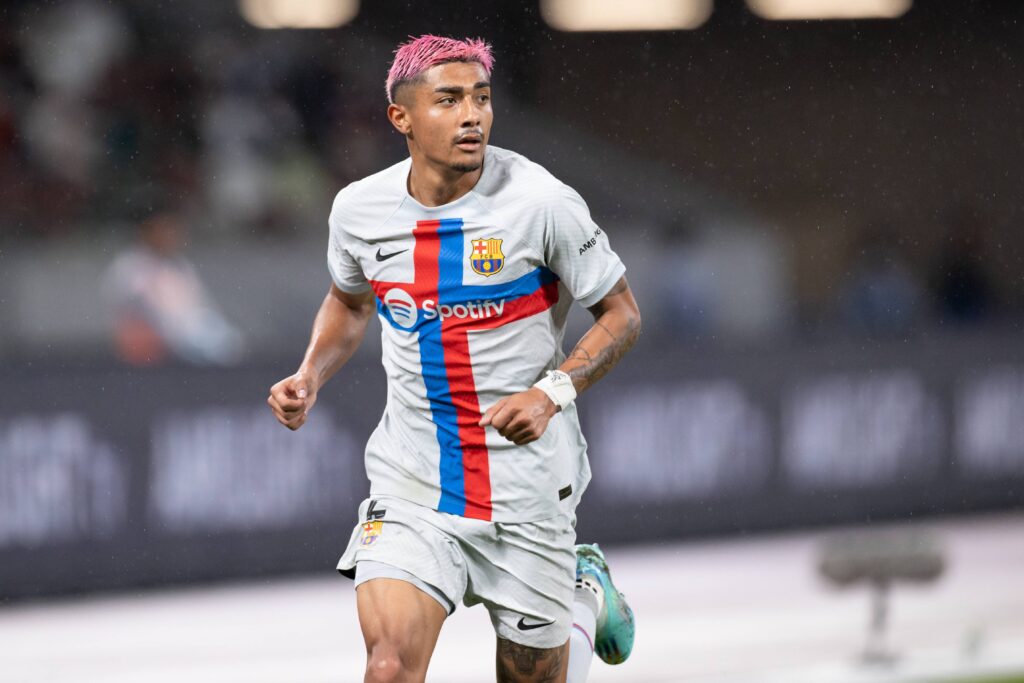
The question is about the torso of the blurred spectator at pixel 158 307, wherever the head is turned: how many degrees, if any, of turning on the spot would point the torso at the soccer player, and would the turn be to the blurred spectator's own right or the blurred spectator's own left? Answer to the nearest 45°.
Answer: approximately 45° to the blurred spectator's own right

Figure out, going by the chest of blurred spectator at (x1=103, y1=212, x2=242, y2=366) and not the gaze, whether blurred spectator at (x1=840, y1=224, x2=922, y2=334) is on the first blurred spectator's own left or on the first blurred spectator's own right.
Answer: on the first blurred spectator's own left

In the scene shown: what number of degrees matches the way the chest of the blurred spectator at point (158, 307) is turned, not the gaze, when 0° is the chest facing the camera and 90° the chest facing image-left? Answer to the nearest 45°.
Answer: approximately 315°

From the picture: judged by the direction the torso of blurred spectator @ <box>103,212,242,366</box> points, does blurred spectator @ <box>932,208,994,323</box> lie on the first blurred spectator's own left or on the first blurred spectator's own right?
on the first blurred spectator's own left
